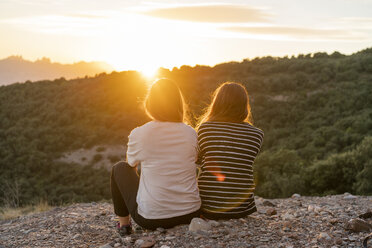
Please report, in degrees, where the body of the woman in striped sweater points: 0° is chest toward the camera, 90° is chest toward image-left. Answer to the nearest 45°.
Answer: approximately 180°

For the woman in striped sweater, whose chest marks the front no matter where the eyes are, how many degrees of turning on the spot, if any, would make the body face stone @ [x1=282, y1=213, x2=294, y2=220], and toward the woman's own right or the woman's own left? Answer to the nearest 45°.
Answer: approximately 45° to the woman's own right

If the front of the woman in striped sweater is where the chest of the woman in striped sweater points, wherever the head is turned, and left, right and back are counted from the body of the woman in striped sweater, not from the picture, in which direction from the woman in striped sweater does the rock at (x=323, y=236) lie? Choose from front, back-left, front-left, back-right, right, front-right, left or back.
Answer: right

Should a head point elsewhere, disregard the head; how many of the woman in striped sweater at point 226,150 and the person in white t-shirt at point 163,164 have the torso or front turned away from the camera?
2

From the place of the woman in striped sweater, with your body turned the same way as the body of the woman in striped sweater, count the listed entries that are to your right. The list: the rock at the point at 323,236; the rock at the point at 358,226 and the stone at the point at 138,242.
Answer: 2

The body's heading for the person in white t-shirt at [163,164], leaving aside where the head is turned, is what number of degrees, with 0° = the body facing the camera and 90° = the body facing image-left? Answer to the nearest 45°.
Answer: approximately 180°

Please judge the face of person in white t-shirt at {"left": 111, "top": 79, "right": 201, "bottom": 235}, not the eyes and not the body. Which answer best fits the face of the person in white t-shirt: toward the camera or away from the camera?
away from the camera

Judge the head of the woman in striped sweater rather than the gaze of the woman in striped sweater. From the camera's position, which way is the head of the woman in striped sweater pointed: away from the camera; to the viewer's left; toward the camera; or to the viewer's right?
away from the camera

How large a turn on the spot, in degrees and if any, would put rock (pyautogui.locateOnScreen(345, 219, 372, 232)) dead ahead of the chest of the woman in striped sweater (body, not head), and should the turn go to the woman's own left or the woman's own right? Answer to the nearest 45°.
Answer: approximately 90° to the woman's own right
